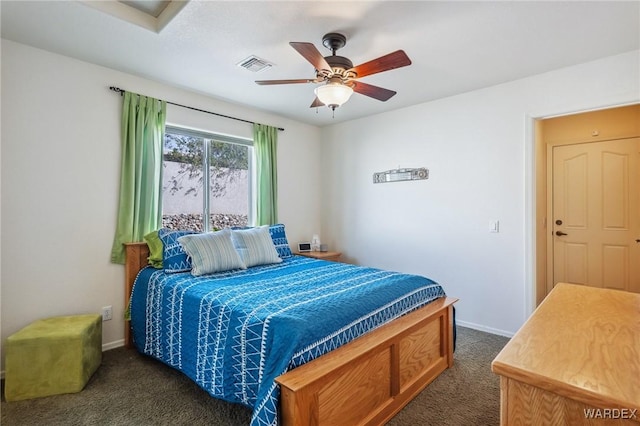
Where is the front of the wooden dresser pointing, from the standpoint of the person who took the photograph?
facing to the left of the viewer

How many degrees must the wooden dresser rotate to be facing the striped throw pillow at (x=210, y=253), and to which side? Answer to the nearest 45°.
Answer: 0° — it already faces it

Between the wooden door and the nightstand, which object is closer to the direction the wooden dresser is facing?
the nightstand

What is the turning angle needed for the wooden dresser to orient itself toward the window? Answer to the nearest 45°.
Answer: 0° — it already faces it

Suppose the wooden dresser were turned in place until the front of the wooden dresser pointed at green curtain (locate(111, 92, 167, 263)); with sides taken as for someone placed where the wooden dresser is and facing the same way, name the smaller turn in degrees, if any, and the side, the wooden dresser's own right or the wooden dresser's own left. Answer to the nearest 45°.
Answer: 0° — it already faces it

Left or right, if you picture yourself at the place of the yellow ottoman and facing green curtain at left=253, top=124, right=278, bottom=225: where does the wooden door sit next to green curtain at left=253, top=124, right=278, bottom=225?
right
